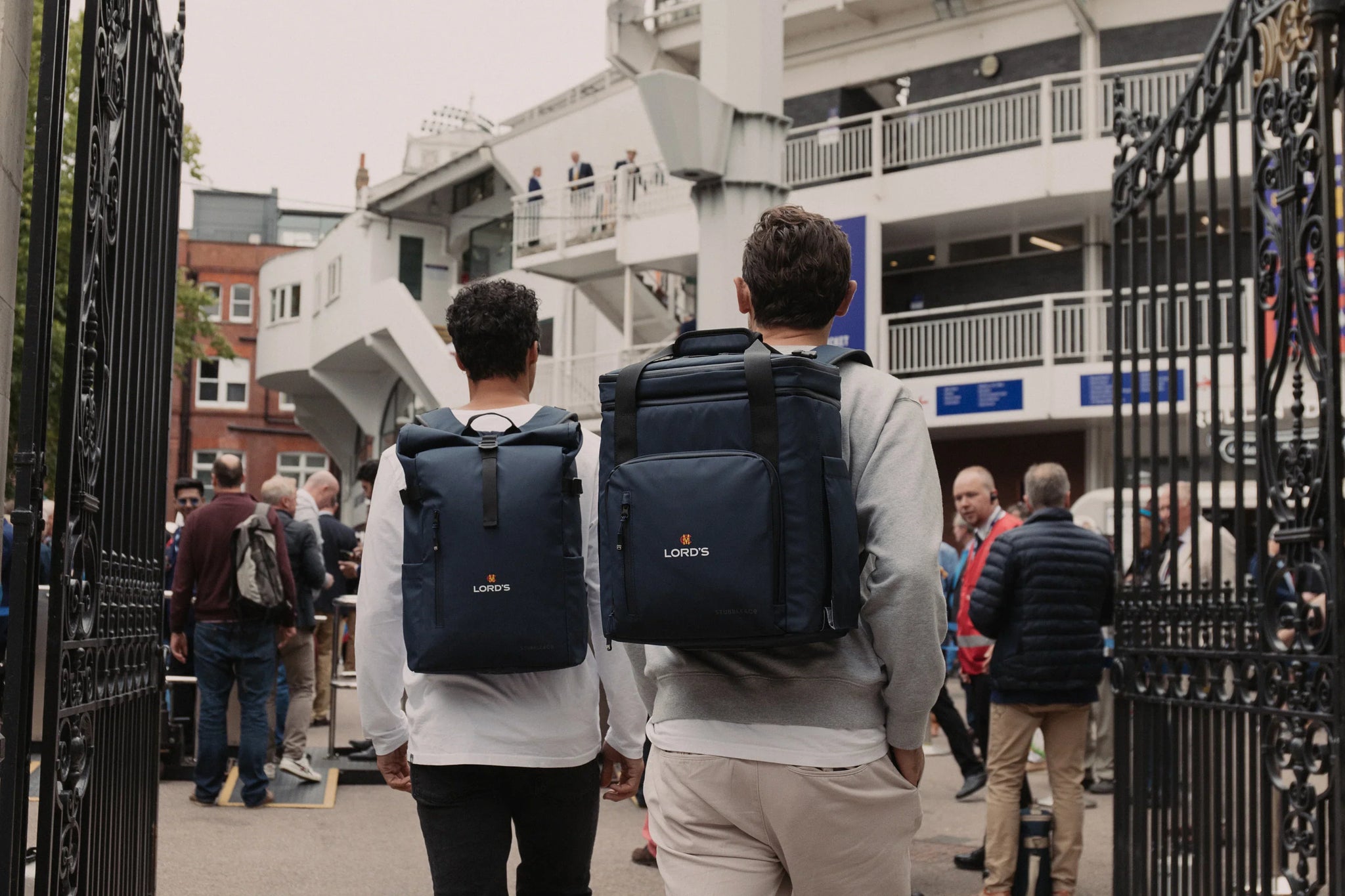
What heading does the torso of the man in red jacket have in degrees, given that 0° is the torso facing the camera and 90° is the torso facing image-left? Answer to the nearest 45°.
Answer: approximately 45°

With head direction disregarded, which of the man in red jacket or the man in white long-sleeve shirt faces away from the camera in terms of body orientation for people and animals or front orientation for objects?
the man in white long-sleeve shirt

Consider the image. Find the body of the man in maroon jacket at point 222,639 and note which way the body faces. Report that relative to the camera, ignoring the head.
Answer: away from the camera

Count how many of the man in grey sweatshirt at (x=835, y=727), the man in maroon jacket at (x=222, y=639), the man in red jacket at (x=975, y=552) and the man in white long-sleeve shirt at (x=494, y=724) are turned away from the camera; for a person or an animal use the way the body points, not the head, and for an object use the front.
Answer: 3

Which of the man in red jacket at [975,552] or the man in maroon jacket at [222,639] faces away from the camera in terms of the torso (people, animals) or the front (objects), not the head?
the man in maroon jacket

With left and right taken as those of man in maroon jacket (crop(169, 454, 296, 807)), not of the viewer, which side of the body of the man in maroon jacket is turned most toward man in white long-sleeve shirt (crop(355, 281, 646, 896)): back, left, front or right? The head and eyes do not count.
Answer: back

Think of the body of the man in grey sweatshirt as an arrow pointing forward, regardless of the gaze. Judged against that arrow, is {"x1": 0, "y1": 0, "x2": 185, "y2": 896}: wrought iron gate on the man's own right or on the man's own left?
on the man's own left

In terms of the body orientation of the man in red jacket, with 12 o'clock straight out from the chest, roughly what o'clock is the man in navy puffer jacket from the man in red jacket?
The man in navy puffer jacket is roughly at 10 o'clock from the man in red jacket.

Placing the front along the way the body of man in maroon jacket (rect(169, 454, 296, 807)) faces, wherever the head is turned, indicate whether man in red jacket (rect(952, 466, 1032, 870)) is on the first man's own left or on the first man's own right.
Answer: on the first man's own right

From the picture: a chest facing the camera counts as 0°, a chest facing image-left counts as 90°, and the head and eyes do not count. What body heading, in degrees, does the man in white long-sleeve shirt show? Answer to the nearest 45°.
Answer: approximately 180°

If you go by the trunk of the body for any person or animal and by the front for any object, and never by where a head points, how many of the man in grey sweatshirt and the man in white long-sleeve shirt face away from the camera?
2

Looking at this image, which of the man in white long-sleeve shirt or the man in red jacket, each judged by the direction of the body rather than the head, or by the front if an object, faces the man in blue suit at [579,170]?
the man in white long-sleeve shirt

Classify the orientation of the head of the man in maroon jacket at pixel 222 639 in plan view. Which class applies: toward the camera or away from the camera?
away from the camera
